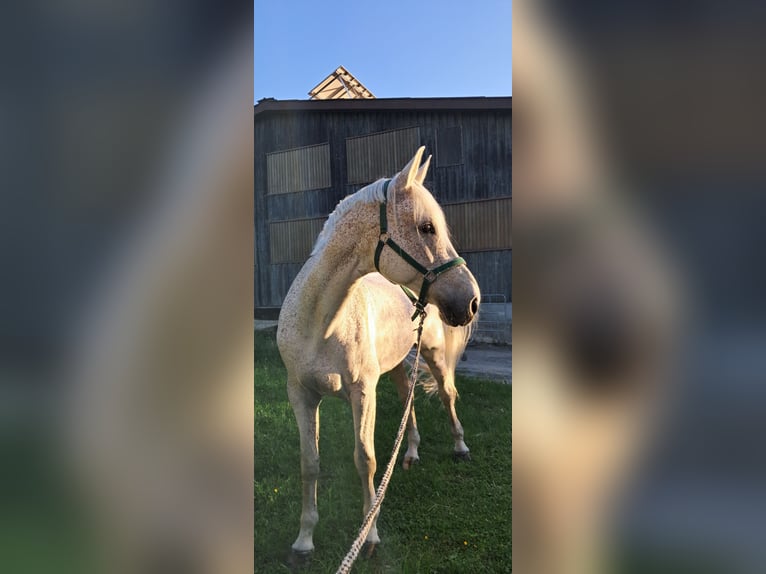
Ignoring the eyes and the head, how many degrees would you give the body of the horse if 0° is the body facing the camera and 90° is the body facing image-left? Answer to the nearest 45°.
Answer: approximately 45°
